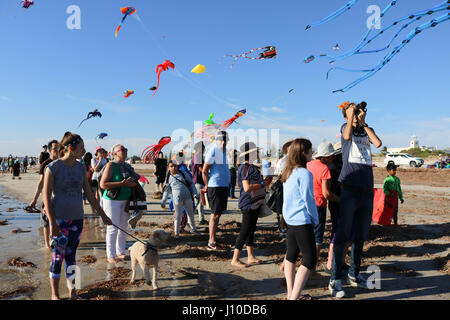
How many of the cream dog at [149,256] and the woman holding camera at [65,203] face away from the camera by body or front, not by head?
0

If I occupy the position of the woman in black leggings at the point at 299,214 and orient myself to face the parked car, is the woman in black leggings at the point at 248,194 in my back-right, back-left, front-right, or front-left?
front-left

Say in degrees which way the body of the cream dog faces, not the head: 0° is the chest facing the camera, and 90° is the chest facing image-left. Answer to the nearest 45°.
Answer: approximately 315°

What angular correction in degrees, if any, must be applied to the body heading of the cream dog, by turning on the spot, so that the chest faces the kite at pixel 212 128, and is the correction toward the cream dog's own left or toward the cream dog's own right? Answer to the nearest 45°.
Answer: approximately 135° to the cream dog's own left

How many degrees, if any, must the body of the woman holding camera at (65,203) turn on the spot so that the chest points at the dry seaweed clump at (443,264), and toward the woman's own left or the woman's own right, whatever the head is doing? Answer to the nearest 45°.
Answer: approximately 45° to the woman's own left

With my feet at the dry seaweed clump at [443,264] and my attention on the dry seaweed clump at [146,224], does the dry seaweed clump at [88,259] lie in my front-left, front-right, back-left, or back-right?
front-left

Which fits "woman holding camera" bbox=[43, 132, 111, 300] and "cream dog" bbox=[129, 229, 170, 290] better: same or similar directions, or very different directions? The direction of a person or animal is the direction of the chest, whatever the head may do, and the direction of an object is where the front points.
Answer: same or similar directions
